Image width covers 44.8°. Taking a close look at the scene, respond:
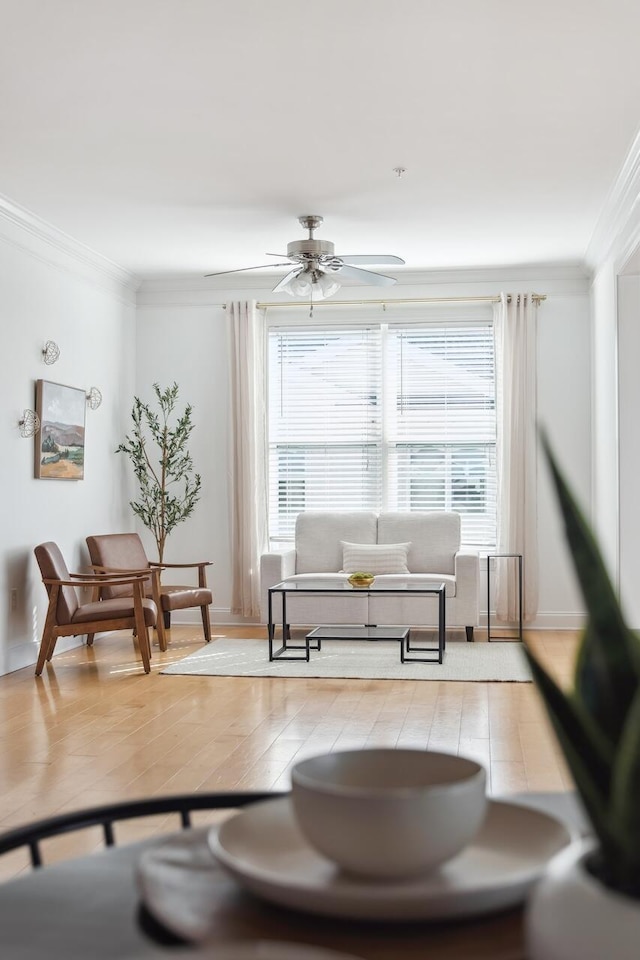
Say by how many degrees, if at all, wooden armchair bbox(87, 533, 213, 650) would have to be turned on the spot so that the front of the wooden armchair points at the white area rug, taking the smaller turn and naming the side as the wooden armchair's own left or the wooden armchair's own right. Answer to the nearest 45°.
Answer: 0° — it already faces it

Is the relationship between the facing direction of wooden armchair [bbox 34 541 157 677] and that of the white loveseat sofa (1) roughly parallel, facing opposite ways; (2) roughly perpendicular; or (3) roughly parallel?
roughly perpendicular

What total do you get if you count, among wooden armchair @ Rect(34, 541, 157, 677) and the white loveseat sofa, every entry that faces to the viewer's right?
1

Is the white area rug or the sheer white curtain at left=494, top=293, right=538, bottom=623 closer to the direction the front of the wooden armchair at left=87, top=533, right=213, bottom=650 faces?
the white area rug

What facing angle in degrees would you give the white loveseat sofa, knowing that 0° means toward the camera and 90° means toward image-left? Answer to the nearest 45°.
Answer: approximately 0°

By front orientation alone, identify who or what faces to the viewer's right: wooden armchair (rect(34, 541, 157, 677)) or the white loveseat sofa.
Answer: the wooden armchair

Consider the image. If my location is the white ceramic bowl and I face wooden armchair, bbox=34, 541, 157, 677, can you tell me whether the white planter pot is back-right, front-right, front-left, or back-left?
back-right

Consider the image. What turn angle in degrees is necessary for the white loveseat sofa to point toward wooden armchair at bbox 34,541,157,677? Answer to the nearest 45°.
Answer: approximately 45° to its right

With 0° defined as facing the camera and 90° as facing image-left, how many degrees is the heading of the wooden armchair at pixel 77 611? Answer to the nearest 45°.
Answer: approximately 270°

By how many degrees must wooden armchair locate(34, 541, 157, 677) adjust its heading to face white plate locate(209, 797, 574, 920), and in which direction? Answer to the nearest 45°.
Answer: approximately 90° to its right

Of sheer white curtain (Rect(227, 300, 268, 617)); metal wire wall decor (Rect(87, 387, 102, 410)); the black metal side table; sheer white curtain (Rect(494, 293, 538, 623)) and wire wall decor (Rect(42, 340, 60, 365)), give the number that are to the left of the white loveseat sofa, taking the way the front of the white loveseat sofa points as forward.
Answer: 2

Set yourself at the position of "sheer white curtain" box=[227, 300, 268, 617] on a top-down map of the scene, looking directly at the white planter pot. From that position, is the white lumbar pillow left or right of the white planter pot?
left
